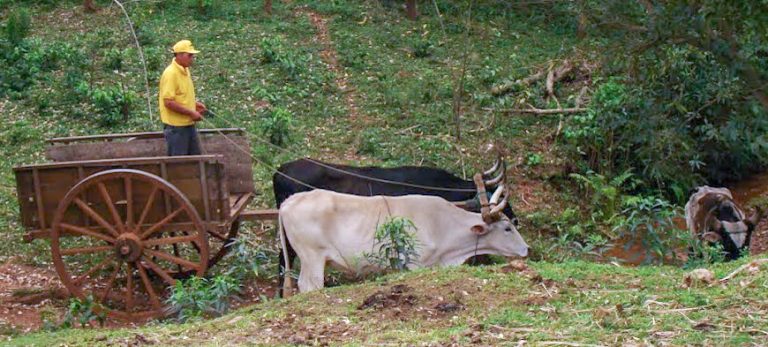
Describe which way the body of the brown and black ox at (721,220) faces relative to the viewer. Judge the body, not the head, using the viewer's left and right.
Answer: facing the viewer and to the right of the viewer

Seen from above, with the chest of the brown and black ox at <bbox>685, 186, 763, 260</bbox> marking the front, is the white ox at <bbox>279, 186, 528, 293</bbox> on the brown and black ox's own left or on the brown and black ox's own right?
on the brown and black ox's own right

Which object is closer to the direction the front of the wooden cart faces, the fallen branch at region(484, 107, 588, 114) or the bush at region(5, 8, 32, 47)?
the fallen branch

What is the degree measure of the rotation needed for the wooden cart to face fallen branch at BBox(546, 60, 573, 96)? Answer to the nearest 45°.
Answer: approximately 45° to its left

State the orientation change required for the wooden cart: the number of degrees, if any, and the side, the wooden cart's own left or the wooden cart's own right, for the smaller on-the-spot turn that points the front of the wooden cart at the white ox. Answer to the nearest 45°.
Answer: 0° — it already faces it

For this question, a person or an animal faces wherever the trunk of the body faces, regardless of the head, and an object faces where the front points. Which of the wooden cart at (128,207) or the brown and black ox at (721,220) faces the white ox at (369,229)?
the wooden cart

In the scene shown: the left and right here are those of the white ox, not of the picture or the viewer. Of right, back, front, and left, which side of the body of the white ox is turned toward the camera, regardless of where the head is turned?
right

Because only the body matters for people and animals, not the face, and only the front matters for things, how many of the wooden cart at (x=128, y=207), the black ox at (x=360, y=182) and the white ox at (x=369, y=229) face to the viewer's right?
3

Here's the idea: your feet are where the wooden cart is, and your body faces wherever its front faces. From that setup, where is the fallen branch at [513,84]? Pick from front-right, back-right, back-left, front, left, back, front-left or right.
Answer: front-left

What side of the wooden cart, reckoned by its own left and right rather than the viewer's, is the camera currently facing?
right

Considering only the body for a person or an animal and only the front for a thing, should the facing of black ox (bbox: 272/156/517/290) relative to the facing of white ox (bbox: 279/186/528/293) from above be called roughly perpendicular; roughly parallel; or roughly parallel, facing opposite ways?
roughly parallel

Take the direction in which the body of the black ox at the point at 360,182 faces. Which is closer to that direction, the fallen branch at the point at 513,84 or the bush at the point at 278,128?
the fallen branch

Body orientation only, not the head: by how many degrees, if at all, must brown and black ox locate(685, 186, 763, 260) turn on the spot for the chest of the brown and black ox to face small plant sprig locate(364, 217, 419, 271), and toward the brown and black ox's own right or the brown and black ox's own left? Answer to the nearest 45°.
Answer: approximately 90° to the brown and black ox's own right
